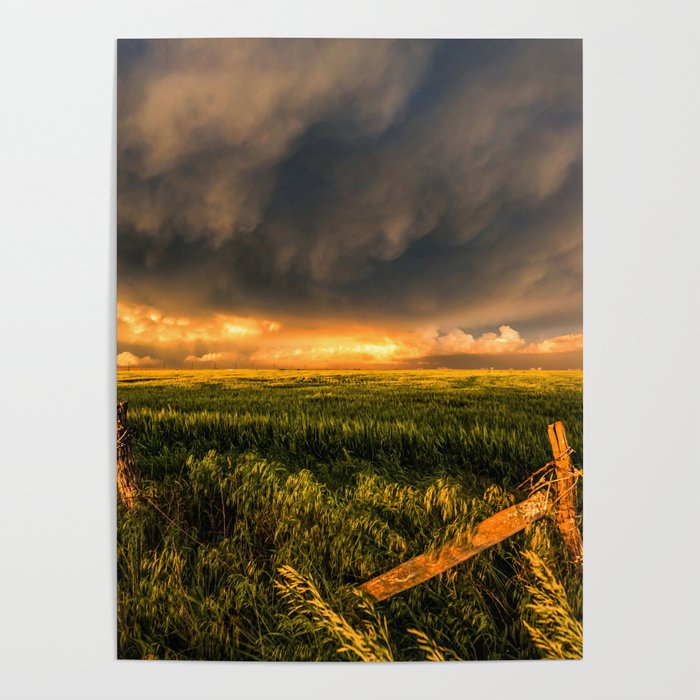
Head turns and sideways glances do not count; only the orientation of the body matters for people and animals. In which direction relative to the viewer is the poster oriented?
toward the camera
